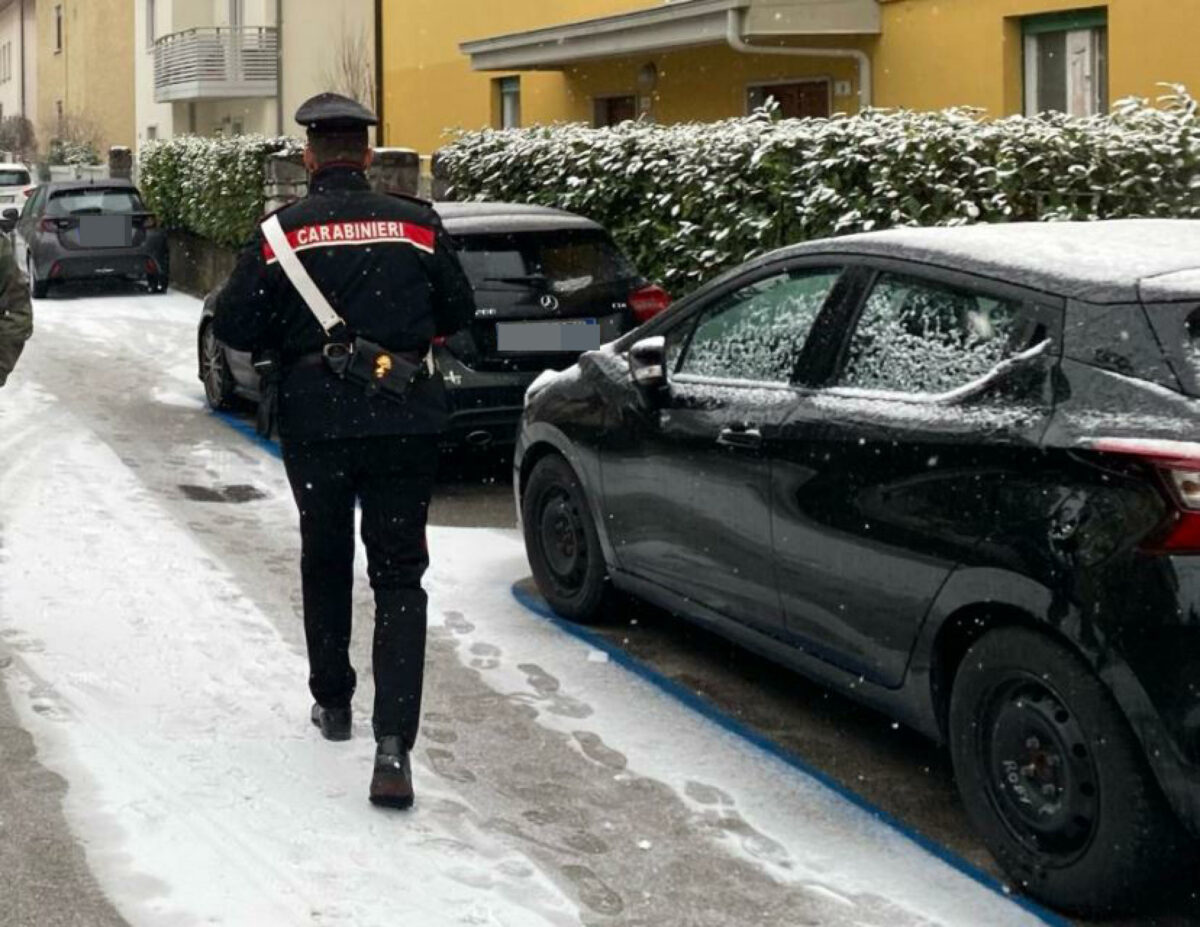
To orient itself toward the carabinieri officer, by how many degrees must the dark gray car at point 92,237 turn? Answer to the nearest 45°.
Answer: approximately 180°

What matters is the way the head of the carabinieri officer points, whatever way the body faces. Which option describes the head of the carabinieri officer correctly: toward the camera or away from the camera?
away from the camera

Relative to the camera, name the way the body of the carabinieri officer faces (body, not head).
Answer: away from the camera

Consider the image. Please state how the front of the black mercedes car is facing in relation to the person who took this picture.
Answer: facing away from the viewer and to the left of the viewer

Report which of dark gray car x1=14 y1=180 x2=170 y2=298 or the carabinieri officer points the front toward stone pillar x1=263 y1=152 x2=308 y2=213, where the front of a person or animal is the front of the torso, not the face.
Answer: the carabinieri officer

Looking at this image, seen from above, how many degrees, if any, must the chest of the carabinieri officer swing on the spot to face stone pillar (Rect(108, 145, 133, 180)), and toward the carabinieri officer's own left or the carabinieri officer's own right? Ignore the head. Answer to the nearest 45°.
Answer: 0° — they already face it

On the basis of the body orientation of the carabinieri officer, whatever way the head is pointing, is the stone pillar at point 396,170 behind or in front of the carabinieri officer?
in front

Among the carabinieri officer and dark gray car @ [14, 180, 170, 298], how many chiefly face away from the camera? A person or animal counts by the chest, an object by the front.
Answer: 2

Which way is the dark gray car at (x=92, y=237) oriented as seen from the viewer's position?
away from the camera

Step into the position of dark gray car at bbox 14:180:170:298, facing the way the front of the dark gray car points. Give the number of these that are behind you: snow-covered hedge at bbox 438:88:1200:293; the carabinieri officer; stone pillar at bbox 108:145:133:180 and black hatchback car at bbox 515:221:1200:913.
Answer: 3

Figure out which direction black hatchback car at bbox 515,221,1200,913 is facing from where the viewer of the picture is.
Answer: facing away from the viewer and to the left of the viewer

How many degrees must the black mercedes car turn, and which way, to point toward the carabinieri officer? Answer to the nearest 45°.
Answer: approximately 135° to its left

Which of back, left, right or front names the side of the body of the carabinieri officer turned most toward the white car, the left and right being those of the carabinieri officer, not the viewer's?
front
